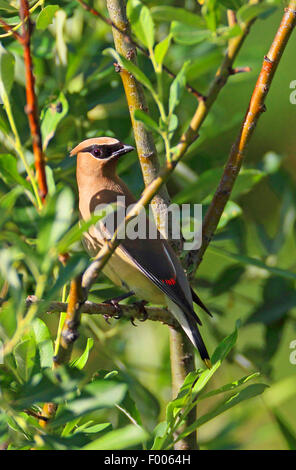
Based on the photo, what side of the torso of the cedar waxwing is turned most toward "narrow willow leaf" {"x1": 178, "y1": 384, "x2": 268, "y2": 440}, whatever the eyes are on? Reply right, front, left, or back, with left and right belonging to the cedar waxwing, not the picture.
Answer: back

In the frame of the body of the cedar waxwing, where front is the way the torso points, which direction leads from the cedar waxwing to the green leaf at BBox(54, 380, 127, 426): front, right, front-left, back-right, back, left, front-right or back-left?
left

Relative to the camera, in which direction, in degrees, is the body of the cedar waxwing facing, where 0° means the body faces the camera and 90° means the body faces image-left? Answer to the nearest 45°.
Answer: approximately 90°

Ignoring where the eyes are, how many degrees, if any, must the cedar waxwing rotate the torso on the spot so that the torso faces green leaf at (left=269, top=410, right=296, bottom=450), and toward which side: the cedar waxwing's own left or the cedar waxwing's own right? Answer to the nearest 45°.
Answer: approximately 135° to the cedar waxwing's own left
